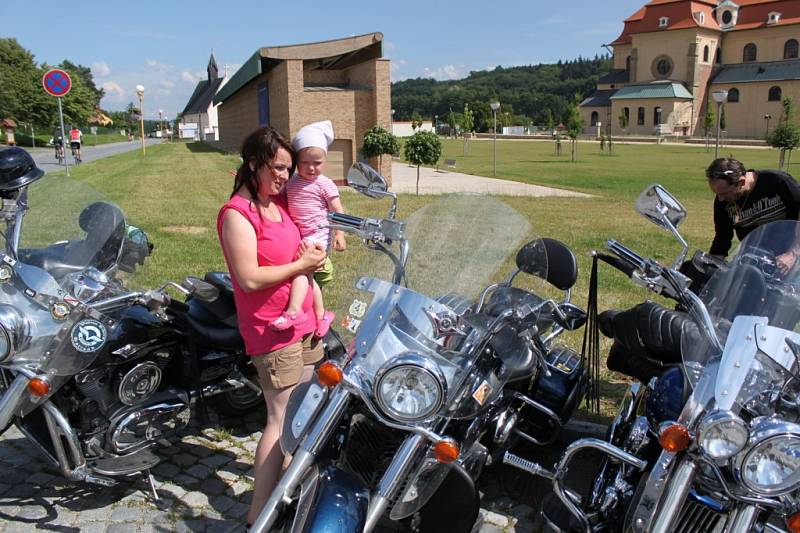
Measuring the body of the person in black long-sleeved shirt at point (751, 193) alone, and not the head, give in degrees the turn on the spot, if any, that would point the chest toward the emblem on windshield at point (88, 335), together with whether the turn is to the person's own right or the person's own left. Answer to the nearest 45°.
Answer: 0° — they already face it

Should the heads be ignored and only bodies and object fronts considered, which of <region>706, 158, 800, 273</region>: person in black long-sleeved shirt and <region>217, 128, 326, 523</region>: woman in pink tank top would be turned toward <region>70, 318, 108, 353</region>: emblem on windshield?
the person in black long-sleeved shirt

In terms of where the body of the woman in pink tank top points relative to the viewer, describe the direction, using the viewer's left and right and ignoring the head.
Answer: facing the viewer and to the right of the viewer

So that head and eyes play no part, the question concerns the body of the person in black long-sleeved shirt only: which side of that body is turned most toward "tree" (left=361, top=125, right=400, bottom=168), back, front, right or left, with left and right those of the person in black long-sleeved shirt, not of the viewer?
right

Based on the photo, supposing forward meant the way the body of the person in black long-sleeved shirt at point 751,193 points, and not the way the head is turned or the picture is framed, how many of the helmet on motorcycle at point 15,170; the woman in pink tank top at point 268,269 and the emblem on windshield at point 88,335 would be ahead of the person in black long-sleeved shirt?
3

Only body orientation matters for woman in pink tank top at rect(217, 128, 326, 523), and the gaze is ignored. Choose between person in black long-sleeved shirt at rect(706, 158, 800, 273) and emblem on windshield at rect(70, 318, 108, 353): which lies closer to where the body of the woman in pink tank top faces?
the person in black long-sleeved shirt

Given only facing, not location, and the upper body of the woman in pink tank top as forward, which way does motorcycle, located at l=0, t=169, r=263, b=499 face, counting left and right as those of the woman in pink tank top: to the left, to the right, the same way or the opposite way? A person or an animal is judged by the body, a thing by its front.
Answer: to the right

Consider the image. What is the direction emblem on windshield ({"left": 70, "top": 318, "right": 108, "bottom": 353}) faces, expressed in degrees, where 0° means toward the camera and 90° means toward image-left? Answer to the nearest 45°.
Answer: approximately 0°

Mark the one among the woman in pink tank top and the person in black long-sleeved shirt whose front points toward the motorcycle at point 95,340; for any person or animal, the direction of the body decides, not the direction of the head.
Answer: the person in black long-sleeved shirt

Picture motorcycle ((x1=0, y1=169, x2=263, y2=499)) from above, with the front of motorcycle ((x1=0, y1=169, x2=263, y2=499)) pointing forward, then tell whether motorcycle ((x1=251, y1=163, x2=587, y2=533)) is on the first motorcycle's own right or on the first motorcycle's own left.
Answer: on the first motorcycle's own left

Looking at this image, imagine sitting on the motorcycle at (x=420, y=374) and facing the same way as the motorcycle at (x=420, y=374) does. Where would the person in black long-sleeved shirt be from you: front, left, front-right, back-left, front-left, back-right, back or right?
back
